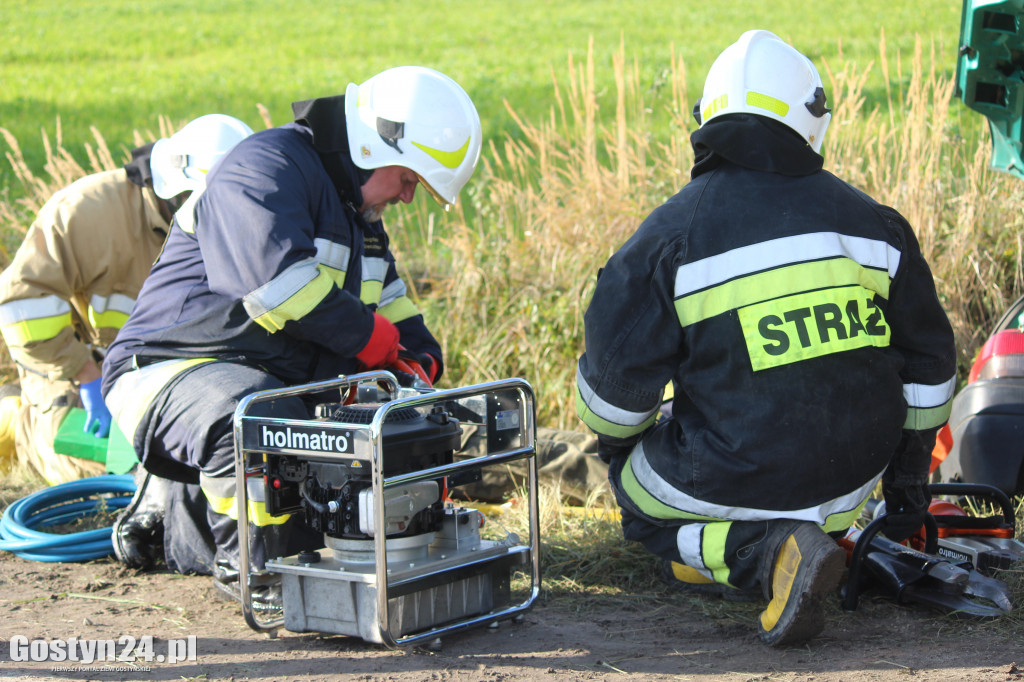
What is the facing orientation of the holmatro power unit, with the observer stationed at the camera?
facing the viewer and to the left of the viewer

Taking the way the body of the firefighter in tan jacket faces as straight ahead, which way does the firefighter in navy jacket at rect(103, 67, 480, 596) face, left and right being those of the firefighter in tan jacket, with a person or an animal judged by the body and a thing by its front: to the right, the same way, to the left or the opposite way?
the same way

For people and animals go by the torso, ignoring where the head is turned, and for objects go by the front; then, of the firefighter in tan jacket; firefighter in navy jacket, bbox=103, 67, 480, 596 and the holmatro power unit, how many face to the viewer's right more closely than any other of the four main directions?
2

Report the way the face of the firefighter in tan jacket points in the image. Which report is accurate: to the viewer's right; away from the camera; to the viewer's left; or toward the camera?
to the viewer's right

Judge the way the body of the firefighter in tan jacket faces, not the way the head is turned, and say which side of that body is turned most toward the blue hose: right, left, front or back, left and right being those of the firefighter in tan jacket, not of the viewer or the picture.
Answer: right

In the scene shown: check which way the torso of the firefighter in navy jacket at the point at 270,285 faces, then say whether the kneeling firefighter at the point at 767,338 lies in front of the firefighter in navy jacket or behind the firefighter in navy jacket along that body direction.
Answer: in front

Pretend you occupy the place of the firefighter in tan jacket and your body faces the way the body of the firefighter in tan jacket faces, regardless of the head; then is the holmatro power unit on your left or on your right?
on your right

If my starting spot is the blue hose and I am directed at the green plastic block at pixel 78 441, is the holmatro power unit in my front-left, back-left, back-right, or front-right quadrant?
back-right

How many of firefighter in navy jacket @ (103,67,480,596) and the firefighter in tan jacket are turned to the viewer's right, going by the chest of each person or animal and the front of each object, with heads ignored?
2

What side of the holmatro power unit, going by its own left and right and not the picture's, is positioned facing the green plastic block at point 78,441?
right

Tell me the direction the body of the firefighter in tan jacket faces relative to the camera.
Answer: to the viewer's right

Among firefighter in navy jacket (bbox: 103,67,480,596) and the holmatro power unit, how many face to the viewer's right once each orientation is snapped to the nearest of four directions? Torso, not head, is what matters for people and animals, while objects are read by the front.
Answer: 1

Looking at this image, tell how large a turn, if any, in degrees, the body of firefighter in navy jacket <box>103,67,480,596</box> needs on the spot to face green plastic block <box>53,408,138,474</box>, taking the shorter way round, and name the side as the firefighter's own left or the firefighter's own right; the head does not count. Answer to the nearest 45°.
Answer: approximately 135° to the firefighter's own left

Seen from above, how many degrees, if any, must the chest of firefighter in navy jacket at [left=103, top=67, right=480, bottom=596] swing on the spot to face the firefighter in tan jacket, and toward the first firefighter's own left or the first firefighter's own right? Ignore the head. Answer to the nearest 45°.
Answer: approximately 135° to the first firefighter's own left

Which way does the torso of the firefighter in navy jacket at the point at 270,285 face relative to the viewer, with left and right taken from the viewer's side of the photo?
facing to the right of the viewer

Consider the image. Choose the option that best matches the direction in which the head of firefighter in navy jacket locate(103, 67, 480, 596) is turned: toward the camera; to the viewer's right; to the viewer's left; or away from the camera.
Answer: to the viewer's right

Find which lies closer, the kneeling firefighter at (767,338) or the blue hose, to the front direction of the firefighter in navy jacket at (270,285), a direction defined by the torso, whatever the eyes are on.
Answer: the kneeling firefighter
